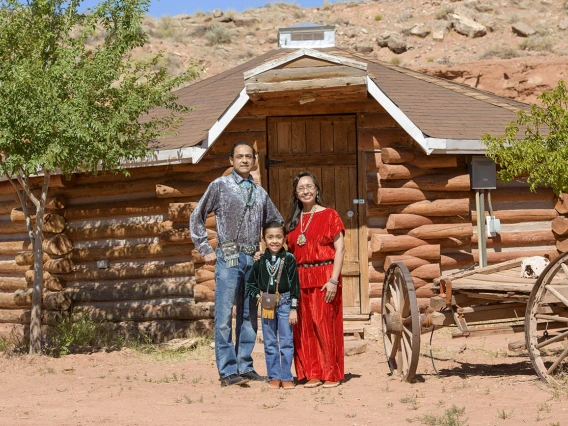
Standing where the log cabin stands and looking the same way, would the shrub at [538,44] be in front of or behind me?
behind

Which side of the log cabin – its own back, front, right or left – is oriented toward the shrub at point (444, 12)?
back

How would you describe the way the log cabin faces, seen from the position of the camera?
facing the viewer

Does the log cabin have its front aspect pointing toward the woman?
yes

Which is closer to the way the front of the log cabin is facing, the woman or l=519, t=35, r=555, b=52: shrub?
the woman

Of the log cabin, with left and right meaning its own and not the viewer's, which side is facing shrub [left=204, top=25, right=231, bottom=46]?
back

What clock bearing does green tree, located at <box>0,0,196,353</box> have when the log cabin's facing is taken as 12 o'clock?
The green tree is roughly at 2 o'clock from the log cabin.

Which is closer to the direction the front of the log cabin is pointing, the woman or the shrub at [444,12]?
the woman
